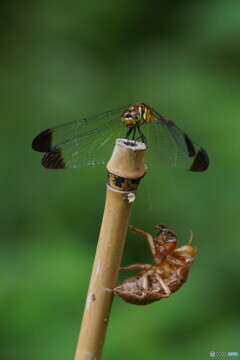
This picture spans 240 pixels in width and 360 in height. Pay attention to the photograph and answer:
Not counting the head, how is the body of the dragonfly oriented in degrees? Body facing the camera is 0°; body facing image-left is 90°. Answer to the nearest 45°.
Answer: approximately 45°
